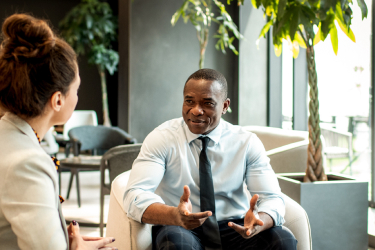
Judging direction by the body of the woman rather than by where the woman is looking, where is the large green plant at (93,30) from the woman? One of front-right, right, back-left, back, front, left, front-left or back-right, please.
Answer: front-left

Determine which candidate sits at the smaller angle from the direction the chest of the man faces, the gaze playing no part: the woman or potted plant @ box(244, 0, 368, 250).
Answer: the woman

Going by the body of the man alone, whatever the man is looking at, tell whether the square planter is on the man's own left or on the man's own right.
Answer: on the man's own left

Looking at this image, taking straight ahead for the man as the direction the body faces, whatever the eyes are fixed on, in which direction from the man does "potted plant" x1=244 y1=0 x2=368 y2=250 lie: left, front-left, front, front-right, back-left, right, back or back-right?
back-left

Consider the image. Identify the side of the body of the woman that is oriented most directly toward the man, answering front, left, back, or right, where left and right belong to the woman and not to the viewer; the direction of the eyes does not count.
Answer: front

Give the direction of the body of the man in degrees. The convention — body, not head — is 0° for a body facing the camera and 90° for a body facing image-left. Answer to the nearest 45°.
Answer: approximately 0°

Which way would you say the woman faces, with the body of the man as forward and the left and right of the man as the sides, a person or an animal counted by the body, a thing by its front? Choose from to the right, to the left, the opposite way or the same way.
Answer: the opposite way

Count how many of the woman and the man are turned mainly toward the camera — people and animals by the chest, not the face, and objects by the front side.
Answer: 1

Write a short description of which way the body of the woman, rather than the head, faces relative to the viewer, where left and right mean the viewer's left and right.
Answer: facing away from the viewer and to the right of the viewer

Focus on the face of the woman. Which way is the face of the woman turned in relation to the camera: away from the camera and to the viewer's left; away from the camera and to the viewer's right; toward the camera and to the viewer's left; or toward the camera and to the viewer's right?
away from the camera and to the viewer's right
